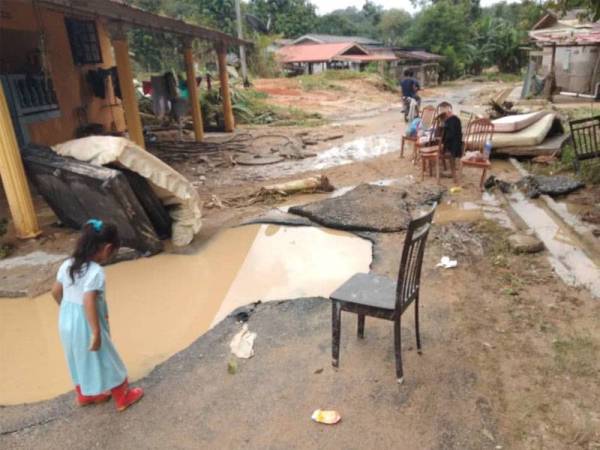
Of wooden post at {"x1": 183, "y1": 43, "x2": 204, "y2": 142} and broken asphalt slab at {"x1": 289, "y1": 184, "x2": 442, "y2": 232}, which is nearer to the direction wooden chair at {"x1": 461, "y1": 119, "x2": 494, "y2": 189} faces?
the broken asphalt slab

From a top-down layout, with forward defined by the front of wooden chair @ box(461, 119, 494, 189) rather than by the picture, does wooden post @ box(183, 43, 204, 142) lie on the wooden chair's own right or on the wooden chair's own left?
on the wooden chair's own right

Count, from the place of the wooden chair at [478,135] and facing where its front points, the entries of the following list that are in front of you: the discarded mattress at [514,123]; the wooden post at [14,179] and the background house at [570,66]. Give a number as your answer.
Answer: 1

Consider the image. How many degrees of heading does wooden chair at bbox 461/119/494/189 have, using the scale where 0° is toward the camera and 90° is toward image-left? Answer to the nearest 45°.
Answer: approximately 45°

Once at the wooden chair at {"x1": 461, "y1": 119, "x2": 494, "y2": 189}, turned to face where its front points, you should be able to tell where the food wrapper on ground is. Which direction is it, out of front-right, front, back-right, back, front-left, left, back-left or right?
front-left

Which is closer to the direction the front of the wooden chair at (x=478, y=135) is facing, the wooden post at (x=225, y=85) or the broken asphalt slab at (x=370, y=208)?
the broken asphalt slab

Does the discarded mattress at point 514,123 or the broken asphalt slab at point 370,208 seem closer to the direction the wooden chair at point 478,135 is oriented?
the broken asphalt slab

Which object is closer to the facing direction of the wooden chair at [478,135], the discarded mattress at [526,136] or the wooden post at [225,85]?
the wooden post

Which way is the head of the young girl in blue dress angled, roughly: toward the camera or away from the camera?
away from the camera

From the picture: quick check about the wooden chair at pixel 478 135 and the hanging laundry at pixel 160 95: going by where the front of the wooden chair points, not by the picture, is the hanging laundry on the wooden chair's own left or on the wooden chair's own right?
on the wooden chair's own right

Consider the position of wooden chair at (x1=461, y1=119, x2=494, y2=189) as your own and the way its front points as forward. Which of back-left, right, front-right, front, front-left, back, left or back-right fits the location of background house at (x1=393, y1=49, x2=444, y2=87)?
back-right

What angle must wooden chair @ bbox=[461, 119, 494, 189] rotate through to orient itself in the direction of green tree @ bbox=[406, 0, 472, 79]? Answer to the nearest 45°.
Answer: approximately 135° to its right

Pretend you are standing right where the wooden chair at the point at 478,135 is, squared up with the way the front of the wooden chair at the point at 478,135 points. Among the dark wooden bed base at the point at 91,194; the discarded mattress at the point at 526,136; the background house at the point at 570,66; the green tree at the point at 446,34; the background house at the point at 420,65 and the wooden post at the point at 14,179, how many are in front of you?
2

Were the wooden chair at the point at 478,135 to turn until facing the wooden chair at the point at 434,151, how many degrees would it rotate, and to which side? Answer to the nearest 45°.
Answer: approximately 90° to its right

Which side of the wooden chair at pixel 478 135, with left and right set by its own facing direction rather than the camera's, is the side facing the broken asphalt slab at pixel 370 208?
front

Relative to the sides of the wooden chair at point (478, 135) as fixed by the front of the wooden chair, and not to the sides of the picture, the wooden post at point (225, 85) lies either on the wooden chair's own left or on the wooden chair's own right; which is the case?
on the wooden chair's own right

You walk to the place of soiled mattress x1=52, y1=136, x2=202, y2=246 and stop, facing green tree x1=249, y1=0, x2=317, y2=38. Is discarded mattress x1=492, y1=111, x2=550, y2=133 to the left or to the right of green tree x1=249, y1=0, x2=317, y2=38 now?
right

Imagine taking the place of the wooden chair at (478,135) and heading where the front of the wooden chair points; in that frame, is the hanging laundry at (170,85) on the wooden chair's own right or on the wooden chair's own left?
on the wooden chair's own right
